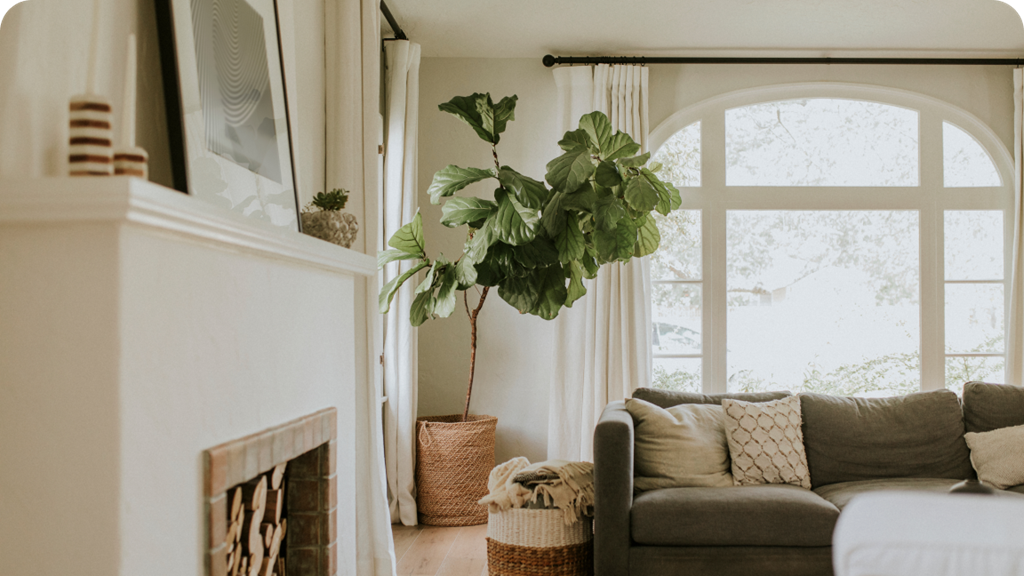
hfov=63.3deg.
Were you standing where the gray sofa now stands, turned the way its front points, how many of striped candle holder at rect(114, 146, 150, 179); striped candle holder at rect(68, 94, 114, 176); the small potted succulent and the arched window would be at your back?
1

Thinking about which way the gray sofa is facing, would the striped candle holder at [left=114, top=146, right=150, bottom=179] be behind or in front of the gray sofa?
in front

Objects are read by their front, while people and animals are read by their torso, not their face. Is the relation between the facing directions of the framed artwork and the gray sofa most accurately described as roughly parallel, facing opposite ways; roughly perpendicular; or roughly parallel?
roughly perpendicular

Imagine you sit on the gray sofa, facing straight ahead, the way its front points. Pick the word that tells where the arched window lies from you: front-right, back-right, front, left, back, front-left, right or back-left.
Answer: back

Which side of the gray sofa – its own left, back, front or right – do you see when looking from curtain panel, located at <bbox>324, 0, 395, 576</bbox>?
right

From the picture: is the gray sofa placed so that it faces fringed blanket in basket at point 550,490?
no

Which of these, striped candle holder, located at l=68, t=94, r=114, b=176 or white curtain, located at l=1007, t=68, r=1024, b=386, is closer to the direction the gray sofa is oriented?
the striped candle holder

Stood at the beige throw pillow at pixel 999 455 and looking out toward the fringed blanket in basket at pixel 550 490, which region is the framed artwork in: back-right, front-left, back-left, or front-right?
front-left

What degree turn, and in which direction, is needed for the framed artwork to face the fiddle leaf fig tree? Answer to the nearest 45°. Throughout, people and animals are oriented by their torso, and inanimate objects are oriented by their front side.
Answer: approximately 90° to its left

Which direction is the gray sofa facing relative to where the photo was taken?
toward the camera

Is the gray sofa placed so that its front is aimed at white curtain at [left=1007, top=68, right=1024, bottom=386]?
no

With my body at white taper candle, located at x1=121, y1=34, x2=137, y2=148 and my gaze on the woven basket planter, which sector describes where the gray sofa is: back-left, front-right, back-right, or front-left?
front-right

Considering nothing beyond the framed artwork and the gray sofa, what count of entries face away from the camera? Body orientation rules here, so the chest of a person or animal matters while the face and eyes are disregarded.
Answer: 0

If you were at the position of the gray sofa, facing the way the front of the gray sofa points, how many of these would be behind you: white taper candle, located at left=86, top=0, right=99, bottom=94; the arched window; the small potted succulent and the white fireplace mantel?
1

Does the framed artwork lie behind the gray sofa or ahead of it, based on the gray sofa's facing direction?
ahead

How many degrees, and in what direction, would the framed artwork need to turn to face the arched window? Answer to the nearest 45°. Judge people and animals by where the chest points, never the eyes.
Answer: approximately 90° to its left

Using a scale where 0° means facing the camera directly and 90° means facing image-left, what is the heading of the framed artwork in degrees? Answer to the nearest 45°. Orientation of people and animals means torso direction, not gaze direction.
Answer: approximately 315°

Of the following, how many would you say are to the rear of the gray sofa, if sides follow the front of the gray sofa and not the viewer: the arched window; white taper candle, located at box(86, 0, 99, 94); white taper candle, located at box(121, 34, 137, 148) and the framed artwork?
1
